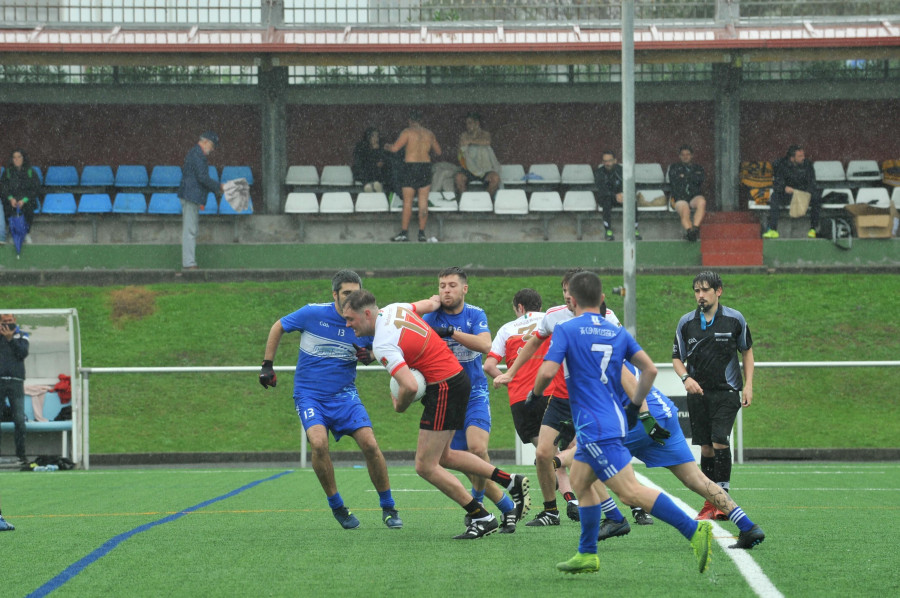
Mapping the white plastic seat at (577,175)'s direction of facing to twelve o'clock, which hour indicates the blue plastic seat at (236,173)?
The blue plastic seat is roughly at 3 o'clock from the white plastic seat.

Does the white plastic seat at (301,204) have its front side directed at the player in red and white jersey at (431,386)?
yes

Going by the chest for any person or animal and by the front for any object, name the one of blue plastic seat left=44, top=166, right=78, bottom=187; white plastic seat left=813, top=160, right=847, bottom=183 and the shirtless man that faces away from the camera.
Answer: the shirtless man

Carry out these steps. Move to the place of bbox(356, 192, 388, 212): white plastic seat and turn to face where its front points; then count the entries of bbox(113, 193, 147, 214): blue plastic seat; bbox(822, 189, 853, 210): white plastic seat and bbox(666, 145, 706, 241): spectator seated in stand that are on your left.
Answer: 2

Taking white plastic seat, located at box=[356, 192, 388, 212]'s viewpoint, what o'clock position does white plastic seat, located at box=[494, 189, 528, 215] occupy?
white plastic seat, located at box=[494, 189, 528, 215] is roughly at 9 o'clock from white plastic seat, located at box=[356, 192, 388, 212].

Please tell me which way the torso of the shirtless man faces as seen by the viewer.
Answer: away from the camera

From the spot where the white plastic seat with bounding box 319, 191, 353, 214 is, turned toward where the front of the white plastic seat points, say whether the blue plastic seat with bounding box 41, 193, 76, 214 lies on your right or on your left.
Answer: on your right

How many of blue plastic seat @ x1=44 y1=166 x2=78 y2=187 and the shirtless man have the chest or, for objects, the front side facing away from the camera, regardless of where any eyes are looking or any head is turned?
1

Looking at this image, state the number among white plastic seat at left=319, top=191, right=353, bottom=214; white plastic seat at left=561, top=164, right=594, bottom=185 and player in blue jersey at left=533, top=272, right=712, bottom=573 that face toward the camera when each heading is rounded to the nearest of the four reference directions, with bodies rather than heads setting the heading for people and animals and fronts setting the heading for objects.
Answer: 2

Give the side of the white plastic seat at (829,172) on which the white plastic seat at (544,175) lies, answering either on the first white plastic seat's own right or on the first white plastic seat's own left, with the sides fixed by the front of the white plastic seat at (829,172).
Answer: on the first white plastic seat's own right

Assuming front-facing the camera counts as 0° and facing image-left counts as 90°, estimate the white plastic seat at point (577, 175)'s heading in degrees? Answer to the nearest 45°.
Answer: approximately 0°
